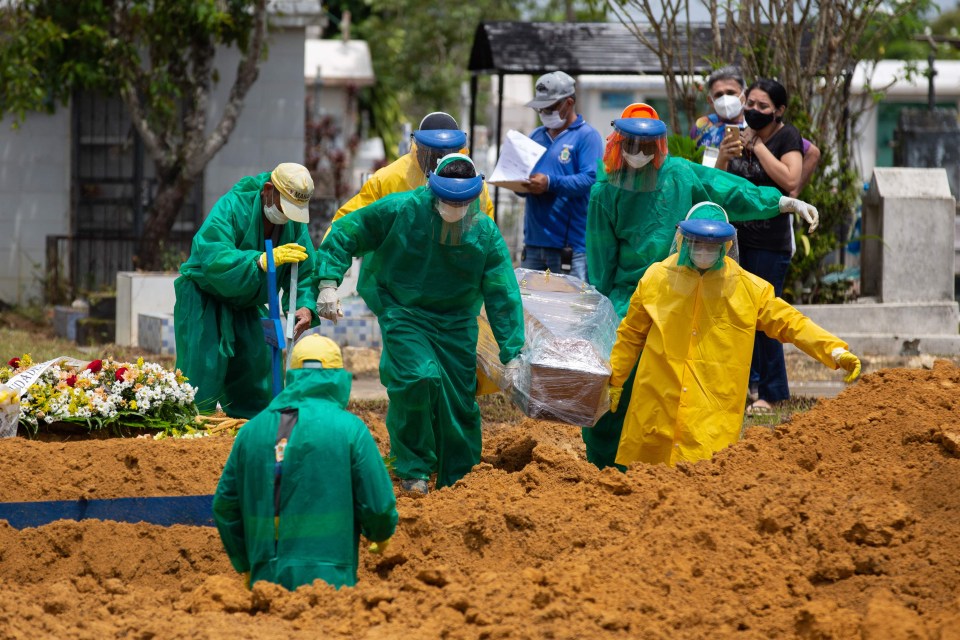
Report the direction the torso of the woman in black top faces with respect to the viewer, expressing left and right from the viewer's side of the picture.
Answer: facing the viewer and to the left of the viewer

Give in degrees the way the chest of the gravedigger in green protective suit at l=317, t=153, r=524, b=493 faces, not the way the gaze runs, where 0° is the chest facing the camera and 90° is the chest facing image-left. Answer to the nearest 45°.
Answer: approximately 0°

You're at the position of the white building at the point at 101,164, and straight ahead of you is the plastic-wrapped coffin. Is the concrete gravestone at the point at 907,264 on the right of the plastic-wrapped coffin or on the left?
left

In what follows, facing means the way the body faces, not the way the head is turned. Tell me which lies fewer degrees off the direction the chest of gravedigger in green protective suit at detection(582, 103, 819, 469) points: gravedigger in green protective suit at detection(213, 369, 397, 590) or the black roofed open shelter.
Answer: the gravedigger in green protective suit

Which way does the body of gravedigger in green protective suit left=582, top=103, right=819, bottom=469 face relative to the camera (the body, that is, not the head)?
toward the camera

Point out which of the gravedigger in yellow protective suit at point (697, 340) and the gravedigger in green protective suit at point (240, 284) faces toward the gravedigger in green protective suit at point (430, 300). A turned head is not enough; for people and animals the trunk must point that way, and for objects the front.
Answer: the gravedigger in green protective suit at point (240, 284)

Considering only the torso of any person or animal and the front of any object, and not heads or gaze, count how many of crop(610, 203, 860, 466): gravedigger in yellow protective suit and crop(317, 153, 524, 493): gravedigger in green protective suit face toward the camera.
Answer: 2

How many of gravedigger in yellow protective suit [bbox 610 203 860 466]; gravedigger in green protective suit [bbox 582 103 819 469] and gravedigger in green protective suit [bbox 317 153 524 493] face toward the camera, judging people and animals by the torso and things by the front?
3

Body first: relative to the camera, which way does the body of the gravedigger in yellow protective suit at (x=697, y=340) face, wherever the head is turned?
toward the camera

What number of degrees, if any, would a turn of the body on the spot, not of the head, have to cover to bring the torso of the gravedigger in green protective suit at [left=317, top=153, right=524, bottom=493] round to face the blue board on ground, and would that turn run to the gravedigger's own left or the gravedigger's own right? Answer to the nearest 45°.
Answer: approximately 45° to the gravedigger's own right

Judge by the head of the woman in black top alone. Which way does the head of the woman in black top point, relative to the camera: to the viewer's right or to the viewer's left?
to the viewer's left
